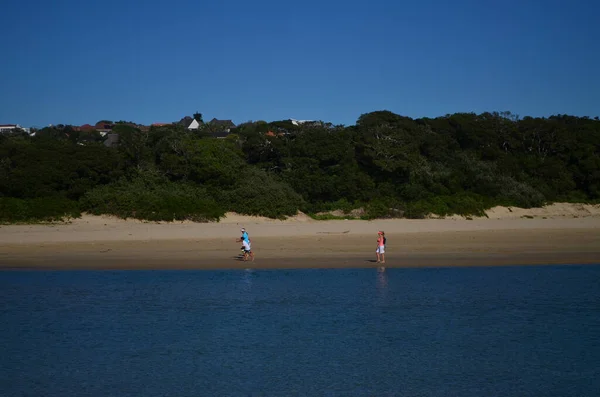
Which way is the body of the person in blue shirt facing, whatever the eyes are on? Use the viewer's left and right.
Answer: facing to the left of the viewer

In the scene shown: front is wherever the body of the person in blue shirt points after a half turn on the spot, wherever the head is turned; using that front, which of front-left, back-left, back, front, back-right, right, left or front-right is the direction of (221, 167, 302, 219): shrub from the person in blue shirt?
left

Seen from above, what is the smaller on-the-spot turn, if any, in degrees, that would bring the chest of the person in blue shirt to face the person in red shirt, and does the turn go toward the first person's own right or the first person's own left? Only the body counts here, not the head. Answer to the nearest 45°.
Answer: approximately 180°

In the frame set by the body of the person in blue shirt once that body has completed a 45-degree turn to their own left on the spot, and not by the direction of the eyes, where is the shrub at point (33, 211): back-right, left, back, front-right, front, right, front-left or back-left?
right

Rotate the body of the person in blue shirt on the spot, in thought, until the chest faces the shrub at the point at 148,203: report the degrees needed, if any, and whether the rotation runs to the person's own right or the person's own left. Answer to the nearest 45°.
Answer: approximately 45° to the person's own right

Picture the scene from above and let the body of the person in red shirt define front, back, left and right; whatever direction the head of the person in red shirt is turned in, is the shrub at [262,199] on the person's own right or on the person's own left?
on the person's own right
